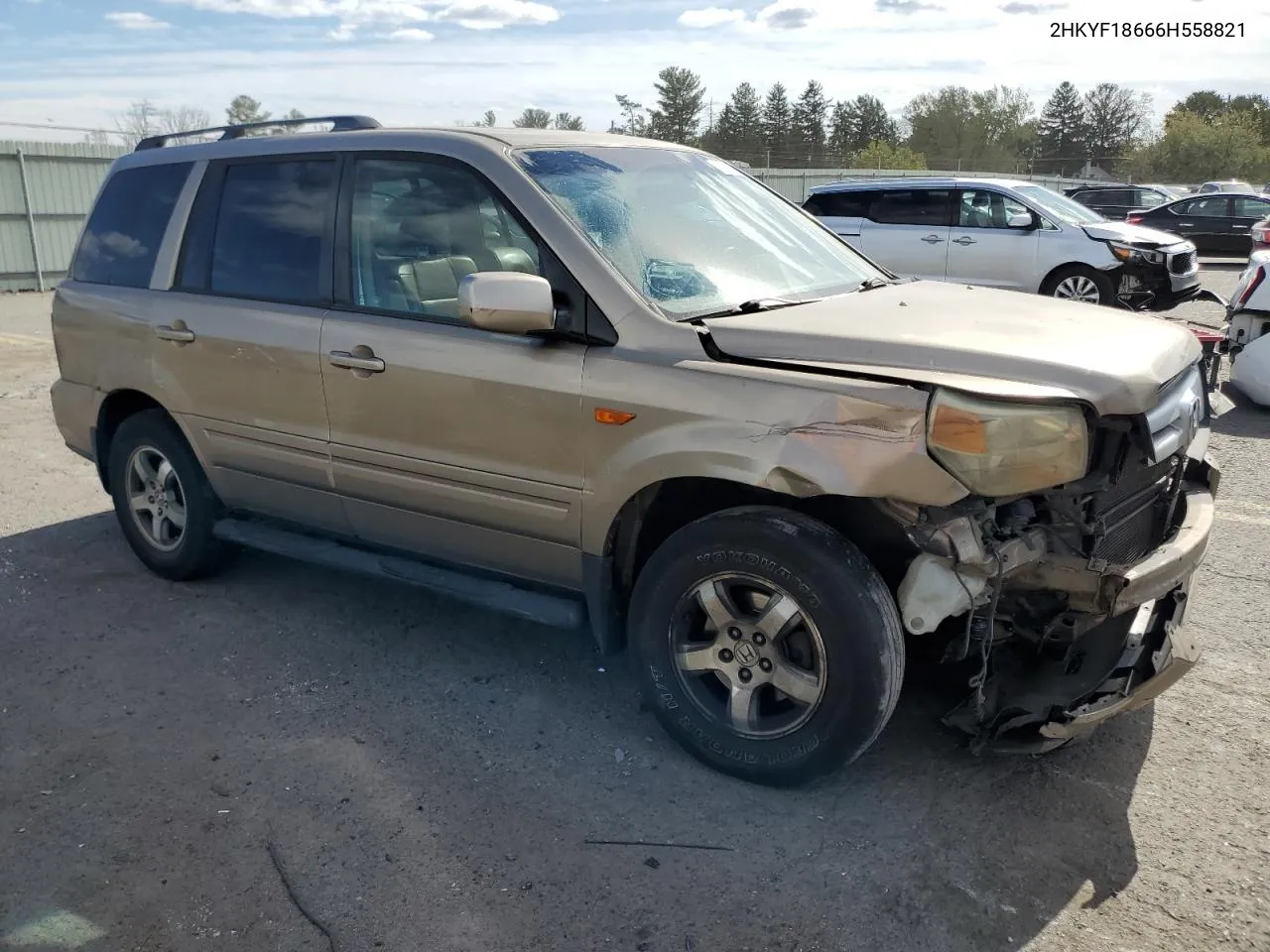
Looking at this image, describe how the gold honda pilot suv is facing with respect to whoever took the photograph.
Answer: facing the viewer and to the right of the viewer

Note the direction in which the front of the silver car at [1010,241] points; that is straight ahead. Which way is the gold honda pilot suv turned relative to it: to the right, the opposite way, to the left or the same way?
the same way

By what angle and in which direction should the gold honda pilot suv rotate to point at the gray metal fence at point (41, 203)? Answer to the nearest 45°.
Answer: approximately 180°

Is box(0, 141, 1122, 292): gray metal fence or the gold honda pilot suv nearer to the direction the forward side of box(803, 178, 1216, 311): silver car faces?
the gold honda pilot suv

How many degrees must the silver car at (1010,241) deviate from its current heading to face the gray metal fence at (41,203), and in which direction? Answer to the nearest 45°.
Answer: approximately 135° to its right

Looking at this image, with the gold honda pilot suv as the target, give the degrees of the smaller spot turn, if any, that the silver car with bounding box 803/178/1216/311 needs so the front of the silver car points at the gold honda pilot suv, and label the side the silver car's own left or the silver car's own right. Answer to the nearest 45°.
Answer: approximately 45° to the silver car's own right

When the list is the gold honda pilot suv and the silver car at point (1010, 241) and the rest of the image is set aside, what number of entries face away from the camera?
0

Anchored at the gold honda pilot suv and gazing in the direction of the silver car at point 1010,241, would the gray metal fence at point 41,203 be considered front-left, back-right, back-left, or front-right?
front-left

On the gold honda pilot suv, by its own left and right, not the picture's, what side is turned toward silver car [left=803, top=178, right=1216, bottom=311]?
left

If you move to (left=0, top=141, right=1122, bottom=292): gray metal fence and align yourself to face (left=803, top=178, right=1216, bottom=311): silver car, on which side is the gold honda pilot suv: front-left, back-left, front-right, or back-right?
front-right
